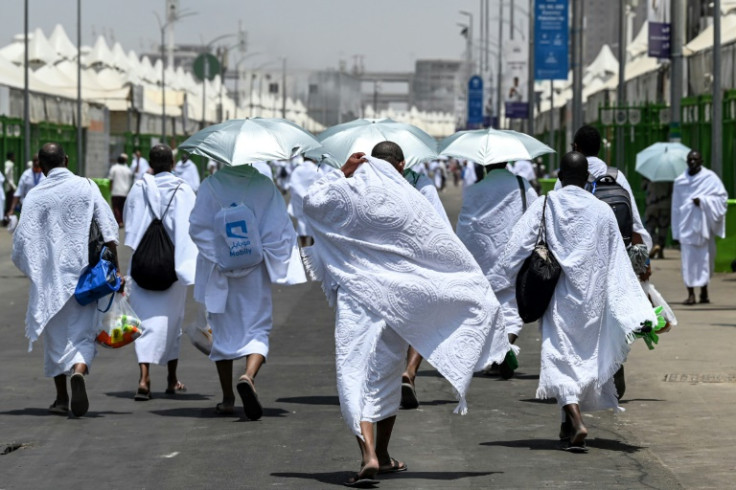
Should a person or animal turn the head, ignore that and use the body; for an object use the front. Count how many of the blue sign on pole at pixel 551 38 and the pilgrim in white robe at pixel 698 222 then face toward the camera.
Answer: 2

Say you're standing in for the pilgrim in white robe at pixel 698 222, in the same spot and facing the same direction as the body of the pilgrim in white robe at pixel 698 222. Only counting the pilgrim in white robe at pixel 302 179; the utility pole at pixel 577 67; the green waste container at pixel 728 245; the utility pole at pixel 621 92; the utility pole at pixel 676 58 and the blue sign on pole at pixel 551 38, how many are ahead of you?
0

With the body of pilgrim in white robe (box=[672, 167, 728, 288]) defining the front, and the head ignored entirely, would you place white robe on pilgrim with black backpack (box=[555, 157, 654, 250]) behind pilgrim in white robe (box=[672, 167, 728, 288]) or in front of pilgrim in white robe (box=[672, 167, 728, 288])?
in front

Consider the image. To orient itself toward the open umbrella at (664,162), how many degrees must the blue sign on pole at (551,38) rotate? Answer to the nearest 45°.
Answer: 0° — it already faces it

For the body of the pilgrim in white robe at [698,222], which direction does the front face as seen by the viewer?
toward the camera

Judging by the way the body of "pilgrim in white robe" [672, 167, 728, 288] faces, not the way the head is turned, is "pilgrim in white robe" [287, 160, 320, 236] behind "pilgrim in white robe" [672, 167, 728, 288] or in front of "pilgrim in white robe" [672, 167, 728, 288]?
behind

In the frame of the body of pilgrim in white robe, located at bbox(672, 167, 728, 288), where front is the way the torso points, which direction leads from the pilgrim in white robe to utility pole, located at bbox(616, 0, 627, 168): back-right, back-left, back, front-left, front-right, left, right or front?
back

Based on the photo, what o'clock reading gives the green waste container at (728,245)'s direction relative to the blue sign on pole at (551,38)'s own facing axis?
The green waste container is roughly at 12 o'clock from the blue sign on pole.

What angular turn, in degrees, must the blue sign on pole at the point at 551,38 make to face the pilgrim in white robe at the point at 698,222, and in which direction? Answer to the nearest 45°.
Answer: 0° — it already faces them

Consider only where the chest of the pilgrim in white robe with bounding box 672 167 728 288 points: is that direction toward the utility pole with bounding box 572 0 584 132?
no

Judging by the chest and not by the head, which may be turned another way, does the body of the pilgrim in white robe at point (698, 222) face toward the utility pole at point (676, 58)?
no

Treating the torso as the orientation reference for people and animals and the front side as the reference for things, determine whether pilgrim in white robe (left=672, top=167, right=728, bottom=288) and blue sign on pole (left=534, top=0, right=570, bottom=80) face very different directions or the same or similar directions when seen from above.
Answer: same or similar directions

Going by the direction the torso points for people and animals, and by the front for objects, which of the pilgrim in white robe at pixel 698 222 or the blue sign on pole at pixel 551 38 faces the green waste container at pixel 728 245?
the blue sign on pole

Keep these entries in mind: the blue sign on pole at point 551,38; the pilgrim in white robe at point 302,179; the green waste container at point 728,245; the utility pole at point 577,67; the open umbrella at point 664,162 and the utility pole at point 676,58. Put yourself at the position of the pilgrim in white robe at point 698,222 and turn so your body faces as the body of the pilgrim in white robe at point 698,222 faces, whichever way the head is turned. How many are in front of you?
0
